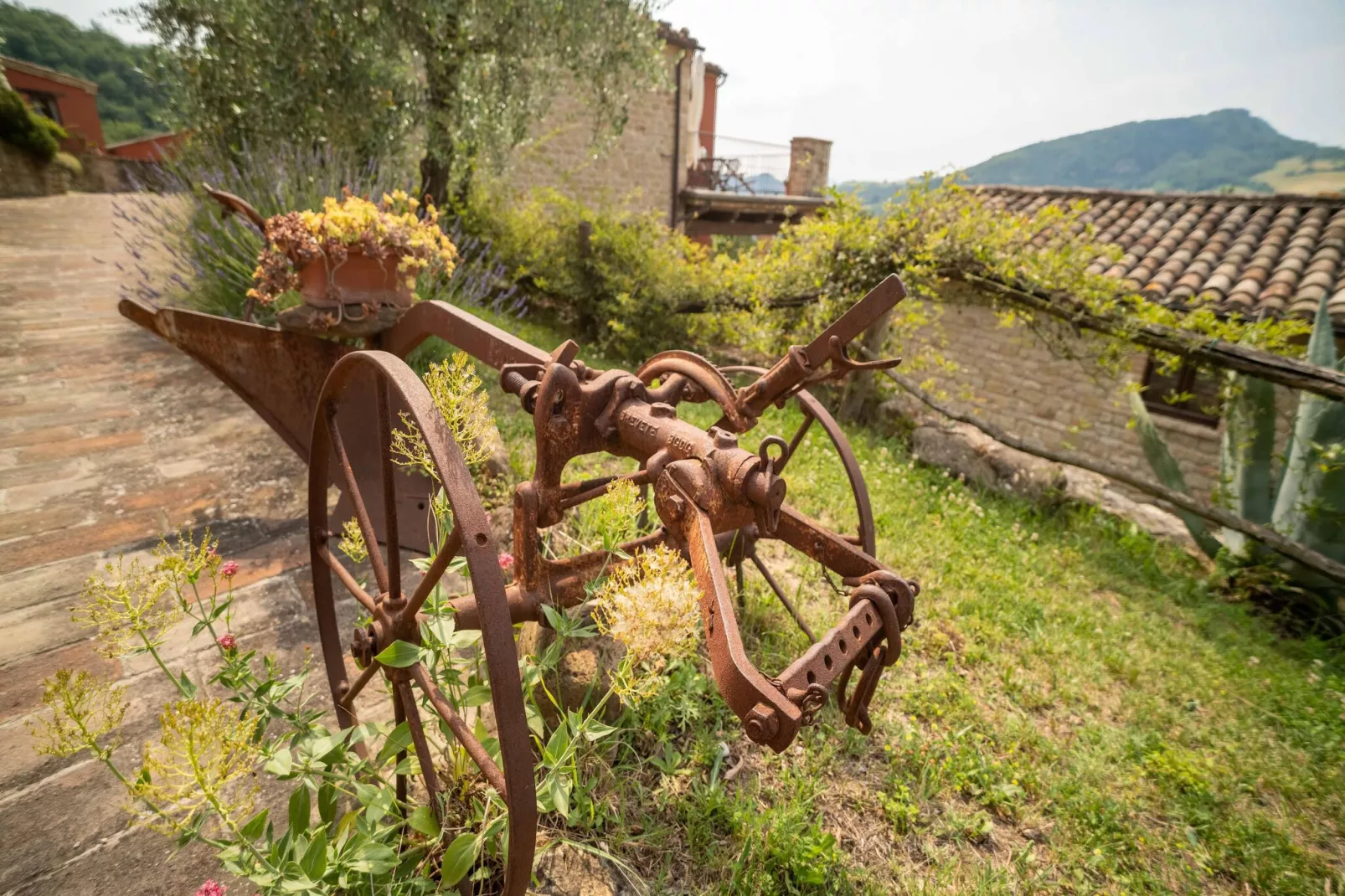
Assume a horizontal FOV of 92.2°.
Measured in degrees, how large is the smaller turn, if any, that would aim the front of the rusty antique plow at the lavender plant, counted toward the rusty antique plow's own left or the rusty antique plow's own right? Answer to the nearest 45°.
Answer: approximately 180°

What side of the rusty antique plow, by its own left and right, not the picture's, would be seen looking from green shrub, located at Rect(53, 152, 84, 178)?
back

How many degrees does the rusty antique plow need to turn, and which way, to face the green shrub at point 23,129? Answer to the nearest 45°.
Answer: approximately 180°

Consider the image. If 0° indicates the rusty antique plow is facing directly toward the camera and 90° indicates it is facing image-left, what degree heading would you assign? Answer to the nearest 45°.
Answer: approximately 315°

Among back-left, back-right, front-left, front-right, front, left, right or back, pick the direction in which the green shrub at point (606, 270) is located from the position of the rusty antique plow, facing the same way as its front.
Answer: back-left
